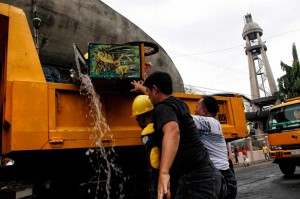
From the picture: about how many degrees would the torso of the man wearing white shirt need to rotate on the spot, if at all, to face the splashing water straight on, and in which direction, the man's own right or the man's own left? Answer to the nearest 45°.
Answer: approximately 45° to the man's own left

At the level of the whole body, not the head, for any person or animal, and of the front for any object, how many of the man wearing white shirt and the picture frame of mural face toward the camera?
1

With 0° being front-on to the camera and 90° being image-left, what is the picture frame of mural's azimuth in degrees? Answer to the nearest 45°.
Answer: approximately 0°

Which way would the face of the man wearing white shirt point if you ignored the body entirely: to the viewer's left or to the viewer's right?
to the viewer's left

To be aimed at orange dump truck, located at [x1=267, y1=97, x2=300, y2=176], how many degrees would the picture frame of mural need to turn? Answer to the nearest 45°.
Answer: approximately 135° to its left

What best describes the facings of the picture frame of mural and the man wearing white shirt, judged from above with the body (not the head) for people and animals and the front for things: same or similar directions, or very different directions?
very different directions
